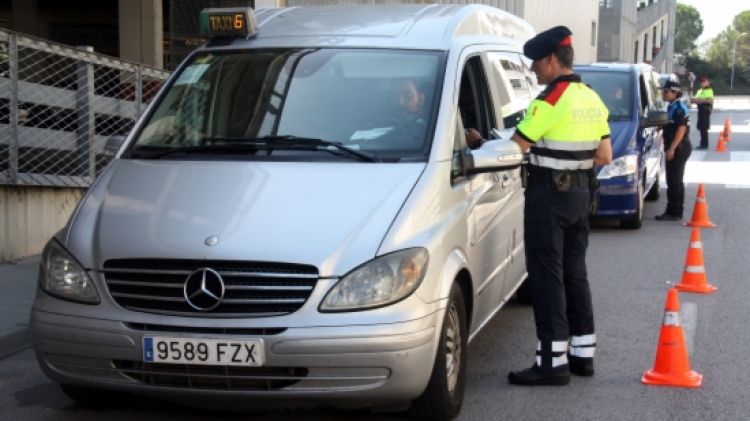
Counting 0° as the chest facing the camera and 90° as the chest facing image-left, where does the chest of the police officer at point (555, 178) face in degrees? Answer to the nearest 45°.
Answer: approximately 135°

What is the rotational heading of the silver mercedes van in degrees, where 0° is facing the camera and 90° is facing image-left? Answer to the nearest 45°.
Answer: approximately 45°

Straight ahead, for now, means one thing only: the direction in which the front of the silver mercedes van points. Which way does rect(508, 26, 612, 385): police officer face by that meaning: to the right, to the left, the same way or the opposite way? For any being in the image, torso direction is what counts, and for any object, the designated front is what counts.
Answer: to the right

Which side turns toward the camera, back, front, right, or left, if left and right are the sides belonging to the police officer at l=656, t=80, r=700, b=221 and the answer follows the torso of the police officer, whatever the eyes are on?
left

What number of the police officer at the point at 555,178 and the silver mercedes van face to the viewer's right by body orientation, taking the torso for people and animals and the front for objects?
0

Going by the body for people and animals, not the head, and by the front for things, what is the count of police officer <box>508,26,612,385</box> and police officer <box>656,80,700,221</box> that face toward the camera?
0

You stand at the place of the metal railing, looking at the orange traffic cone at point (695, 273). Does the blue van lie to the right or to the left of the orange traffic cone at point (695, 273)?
left

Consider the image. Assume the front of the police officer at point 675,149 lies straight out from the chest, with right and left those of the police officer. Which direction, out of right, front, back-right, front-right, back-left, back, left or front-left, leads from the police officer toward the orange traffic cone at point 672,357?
left
